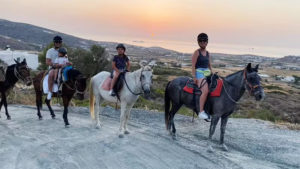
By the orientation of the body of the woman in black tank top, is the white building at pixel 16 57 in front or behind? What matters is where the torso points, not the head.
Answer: behind

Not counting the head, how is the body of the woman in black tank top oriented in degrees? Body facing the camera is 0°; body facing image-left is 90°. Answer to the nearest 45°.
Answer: approximately 315°

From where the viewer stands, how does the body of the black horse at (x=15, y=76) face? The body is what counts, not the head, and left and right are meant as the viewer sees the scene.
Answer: facing to the right of the viewer

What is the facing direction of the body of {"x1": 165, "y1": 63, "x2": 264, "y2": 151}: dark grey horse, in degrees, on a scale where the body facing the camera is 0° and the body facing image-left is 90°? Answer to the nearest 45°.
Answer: approximately 315°

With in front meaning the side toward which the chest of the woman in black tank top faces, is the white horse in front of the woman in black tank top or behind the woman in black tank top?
behind

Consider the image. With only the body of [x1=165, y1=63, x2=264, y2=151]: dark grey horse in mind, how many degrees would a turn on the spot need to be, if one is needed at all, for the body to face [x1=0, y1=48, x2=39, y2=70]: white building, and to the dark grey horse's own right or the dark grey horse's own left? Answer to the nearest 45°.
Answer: approximately 180°
